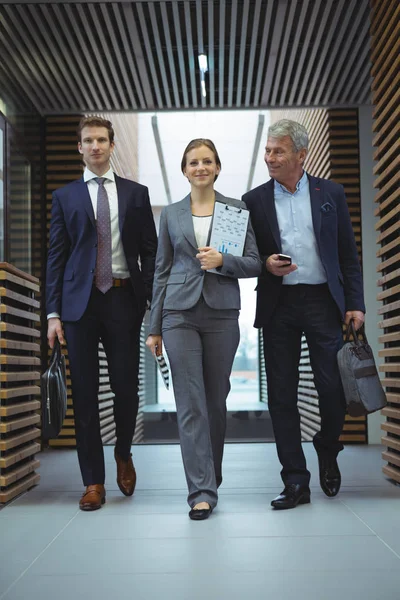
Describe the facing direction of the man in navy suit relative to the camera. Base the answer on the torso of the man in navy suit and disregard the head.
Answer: toward the camera

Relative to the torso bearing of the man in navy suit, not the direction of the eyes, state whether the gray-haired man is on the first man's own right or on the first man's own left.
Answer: on the first man's own left

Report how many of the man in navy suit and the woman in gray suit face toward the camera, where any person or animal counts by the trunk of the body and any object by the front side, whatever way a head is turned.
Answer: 2

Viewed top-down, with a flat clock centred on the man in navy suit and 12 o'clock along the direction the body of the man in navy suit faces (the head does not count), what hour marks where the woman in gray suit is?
The woman in gray suit is roughly at 10 o'clock from the man in navy suit.

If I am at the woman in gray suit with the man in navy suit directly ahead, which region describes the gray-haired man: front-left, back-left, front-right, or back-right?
back-right

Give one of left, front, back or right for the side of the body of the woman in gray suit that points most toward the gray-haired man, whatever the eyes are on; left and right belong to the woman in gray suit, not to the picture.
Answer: left

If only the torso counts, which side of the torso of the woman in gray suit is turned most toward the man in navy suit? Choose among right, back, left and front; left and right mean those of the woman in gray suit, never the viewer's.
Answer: right

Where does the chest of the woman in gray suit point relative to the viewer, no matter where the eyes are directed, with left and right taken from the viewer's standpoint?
facing the viewer
